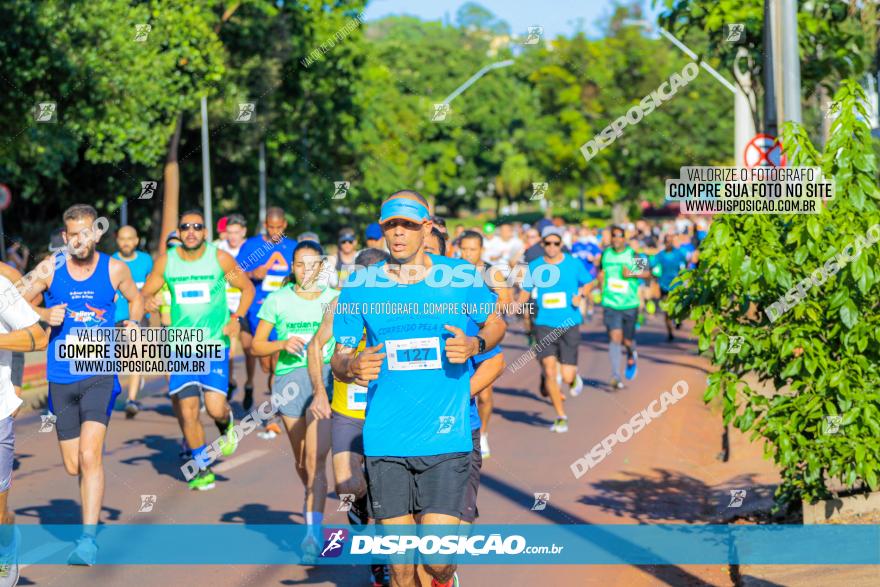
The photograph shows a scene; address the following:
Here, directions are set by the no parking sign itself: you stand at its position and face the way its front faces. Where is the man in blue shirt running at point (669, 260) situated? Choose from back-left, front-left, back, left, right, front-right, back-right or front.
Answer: back

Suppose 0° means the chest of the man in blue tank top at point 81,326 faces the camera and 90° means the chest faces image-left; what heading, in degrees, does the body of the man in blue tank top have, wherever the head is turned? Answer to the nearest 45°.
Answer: approximately 0°

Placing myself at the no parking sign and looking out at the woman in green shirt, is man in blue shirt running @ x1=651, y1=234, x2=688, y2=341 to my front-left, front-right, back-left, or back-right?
back-right

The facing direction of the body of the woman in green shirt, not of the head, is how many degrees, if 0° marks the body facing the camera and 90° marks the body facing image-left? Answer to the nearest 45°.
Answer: approximately 0°

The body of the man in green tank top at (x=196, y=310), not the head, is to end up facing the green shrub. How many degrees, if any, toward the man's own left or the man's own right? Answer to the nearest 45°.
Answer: approximately 45° to the man's own left

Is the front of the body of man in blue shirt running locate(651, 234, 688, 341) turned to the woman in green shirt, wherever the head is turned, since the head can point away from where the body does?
yes

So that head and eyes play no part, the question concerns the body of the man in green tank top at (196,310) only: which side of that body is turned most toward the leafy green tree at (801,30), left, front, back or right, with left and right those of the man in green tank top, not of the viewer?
left
